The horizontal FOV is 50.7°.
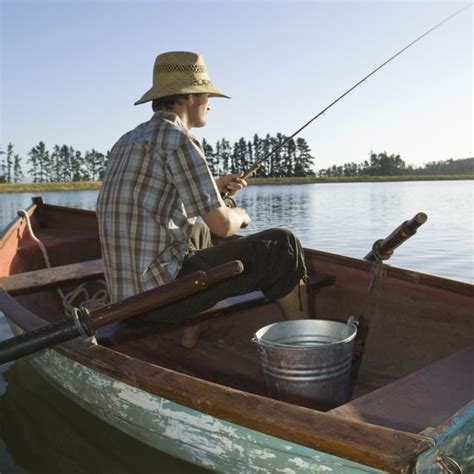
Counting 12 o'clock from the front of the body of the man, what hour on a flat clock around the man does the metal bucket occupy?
The metal bucket is roughly at 3 o'clock from the man.

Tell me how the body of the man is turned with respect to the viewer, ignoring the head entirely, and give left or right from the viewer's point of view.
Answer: facing away from the viewer and to the right of the viewer

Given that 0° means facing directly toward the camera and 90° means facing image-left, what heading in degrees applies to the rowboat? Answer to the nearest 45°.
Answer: approximately 135°
